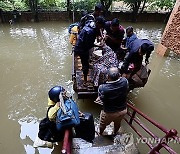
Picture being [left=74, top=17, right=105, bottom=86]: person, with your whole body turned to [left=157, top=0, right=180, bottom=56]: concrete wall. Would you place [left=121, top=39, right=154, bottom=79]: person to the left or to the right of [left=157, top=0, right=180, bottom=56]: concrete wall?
right

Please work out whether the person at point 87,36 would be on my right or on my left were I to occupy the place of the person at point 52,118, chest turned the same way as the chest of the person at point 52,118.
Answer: on my left

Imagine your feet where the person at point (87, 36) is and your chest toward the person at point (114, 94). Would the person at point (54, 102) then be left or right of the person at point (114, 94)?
right

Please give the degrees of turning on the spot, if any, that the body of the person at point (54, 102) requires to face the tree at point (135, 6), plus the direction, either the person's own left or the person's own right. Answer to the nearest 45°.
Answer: approximately 45° to the person's own left
